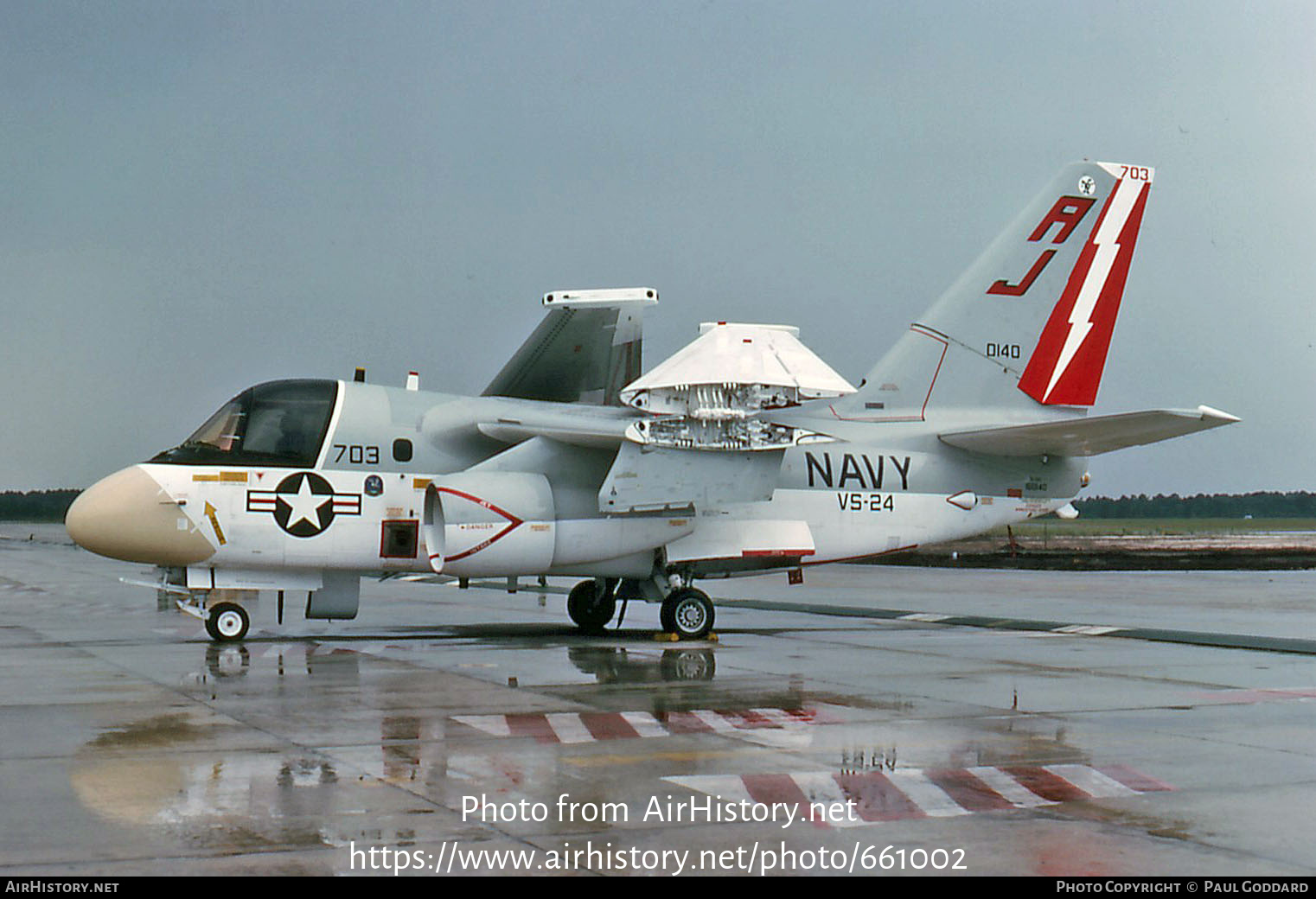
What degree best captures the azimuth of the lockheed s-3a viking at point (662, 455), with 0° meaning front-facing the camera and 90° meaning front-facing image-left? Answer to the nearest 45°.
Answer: approximately 90°
